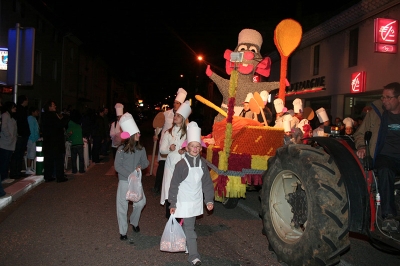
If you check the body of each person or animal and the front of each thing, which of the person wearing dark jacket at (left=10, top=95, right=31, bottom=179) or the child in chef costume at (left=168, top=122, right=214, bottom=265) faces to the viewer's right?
the person wearing dark jacket

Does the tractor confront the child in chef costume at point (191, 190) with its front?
no

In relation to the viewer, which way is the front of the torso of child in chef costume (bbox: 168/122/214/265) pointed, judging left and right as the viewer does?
facing the viewer

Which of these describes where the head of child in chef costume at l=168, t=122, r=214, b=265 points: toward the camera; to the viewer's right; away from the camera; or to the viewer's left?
toward the camera

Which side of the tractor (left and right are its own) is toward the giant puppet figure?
back

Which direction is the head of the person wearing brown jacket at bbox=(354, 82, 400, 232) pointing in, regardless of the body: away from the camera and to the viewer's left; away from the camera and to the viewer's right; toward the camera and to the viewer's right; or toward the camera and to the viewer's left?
toward the camera and to the viewer's left

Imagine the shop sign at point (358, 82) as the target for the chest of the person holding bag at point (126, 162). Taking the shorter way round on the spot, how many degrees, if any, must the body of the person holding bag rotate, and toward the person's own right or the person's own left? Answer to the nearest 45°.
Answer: approximately 90° to the person's own left

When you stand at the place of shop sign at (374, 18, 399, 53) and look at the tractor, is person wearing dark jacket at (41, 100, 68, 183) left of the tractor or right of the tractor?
right

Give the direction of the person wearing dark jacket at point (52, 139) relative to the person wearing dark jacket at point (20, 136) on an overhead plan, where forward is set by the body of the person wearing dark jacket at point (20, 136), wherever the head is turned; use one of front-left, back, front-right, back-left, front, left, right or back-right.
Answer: front-right

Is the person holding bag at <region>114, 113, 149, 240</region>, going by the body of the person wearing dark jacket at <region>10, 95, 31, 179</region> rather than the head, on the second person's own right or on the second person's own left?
on the second person's own right

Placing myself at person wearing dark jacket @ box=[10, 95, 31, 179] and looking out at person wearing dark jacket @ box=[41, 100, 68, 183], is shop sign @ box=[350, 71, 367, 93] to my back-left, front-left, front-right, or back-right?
front-left

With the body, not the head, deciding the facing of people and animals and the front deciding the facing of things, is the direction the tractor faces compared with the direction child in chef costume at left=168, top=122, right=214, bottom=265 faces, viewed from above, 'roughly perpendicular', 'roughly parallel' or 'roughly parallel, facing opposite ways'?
roughly parallel

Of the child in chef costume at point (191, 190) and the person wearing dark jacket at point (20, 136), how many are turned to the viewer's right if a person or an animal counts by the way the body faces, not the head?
1

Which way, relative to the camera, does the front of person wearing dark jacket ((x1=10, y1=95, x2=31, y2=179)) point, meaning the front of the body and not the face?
to the viewer's right

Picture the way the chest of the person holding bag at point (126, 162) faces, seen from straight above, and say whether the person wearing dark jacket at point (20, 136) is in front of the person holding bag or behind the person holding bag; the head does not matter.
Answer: behind

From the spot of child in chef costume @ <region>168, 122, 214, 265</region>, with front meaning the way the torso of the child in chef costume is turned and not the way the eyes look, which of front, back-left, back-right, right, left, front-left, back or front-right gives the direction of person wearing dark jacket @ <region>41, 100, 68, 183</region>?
back-right
